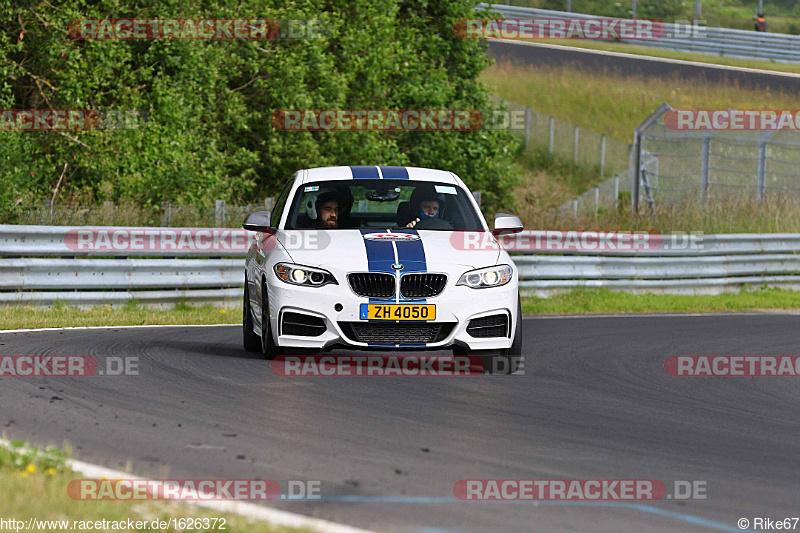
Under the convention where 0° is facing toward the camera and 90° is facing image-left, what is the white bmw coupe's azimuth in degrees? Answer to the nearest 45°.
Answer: approximately 0°

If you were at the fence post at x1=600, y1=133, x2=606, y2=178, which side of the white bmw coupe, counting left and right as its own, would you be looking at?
back

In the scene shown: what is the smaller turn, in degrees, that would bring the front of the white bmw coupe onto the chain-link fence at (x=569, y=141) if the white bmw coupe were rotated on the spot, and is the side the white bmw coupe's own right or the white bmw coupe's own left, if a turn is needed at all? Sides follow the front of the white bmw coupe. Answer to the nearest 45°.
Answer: approximately 180°

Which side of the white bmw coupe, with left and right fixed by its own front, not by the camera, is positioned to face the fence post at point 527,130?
back

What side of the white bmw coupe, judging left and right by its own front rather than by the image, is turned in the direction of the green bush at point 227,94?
back

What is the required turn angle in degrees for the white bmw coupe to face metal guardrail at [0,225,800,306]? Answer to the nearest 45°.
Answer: approximately 180°

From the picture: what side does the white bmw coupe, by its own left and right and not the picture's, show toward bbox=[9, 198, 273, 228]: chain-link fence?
back

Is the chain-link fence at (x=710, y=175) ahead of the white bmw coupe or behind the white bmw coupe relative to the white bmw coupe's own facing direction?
behind
